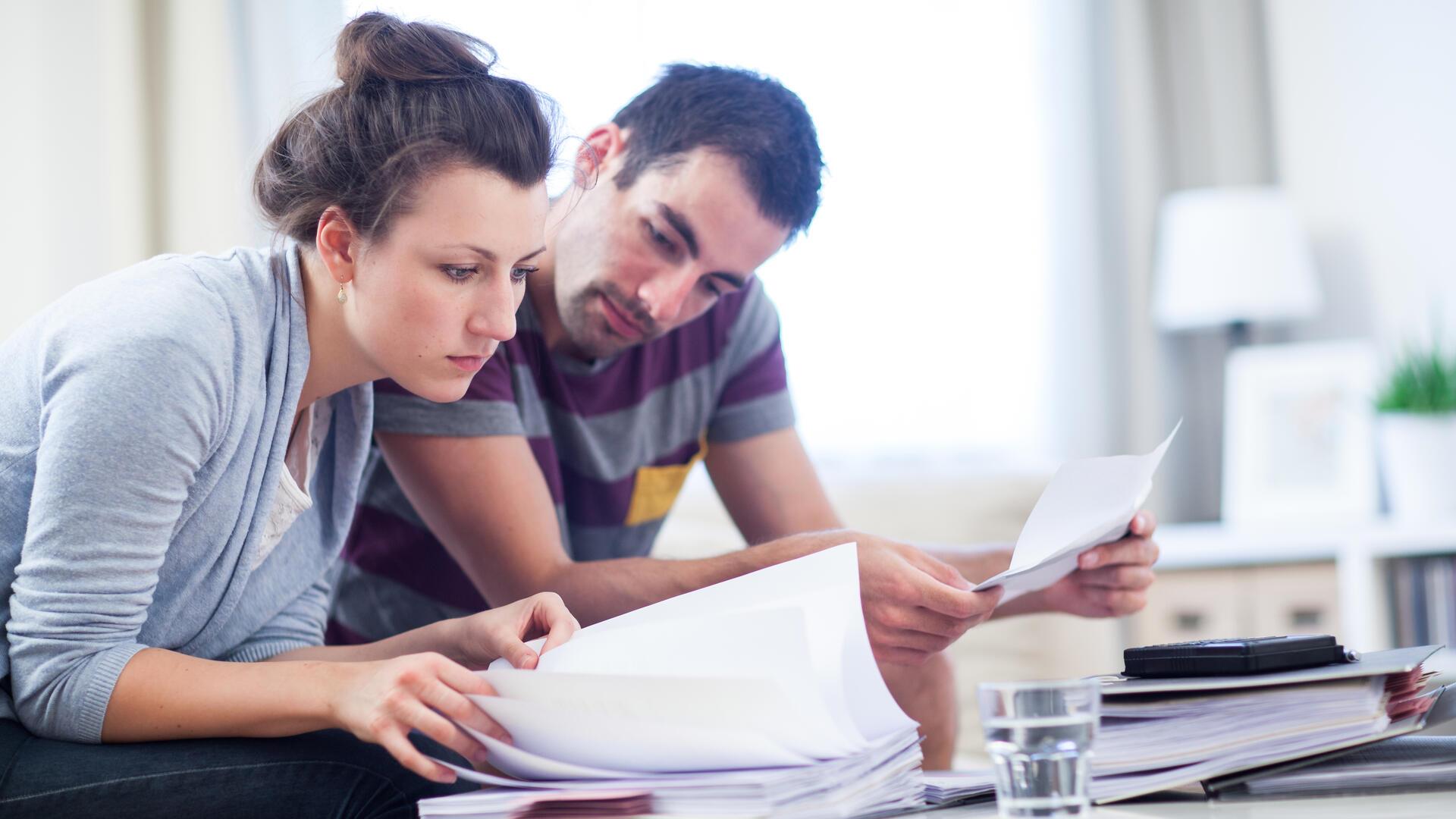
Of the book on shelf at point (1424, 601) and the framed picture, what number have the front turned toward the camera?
2

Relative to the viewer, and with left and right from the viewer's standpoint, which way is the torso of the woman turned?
facing the viewer and to the right of the viewer

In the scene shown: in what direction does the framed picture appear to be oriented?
toward the camera

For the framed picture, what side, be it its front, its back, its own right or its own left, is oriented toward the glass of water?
front

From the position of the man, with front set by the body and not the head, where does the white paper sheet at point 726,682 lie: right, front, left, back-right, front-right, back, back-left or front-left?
front-right

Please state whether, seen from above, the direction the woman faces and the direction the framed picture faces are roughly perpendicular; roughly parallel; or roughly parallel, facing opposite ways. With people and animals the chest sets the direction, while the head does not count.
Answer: roughly perpendicular

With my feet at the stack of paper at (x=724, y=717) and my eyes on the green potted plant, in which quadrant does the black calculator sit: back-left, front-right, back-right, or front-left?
front-right

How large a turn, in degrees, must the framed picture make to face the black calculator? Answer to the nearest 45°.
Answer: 0° — it already faces it

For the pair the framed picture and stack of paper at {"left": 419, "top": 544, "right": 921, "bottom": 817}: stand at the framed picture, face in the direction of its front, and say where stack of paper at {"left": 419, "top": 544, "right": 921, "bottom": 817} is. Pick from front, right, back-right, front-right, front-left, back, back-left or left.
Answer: front

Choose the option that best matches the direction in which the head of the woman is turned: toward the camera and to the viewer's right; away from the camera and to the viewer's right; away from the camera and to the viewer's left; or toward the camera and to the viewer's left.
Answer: toward the camera and to the viewer's right
